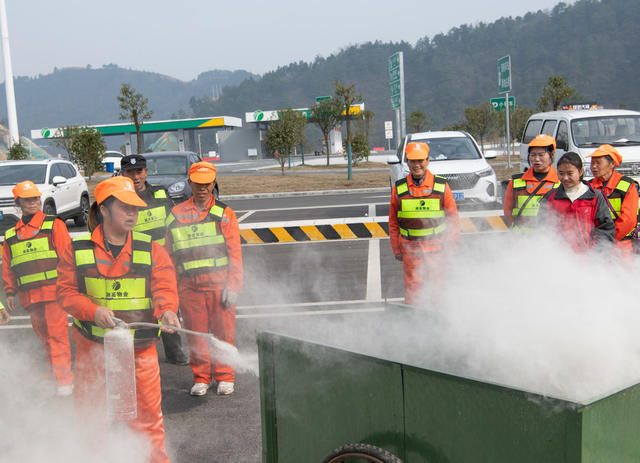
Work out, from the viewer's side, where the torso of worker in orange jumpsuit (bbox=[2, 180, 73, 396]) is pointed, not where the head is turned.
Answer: toward the camera

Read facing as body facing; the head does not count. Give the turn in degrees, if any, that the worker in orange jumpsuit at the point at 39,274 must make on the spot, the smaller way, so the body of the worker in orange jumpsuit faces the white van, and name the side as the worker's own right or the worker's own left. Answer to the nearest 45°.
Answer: approximately 90° to the worker's own left

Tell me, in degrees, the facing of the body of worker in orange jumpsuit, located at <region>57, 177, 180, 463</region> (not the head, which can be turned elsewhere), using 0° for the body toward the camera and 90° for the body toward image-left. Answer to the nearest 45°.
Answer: approximately 0°

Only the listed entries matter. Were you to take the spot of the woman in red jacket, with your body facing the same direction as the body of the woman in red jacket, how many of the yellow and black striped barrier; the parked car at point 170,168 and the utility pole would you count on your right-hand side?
3

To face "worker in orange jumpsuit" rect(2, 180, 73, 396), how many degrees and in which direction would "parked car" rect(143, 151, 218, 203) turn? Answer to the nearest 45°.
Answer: approximately 45° to its left

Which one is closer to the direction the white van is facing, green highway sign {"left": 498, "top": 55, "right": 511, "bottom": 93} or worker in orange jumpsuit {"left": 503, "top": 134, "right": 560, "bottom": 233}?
the worker in orange jumpsuit

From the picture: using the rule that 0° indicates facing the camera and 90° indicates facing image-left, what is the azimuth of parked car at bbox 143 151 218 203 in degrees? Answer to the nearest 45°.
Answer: approximately 45°

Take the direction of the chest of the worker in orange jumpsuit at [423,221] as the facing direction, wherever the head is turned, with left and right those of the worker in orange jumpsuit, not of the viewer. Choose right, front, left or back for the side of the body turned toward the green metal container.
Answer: front

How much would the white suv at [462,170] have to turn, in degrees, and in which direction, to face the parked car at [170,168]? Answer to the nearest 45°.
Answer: approximately 135° to its right

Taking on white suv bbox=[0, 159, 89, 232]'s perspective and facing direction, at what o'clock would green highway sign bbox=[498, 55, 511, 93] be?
The green highway sign is roughly at 7 o'clock from the white suv.

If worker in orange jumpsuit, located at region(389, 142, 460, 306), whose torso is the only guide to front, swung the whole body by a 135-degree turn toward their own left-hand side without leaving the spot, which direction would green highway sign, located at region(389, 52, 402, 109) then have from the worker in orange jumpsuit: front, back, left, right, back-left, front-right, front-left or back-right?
front-left

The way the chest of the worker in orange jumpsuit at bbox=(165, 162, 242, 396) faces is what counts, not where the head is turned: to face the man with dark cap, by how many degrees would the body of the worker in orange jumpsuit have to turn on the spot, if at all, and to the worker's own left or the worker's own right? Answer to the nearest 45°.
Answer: approximately 135° to the worker's own right
